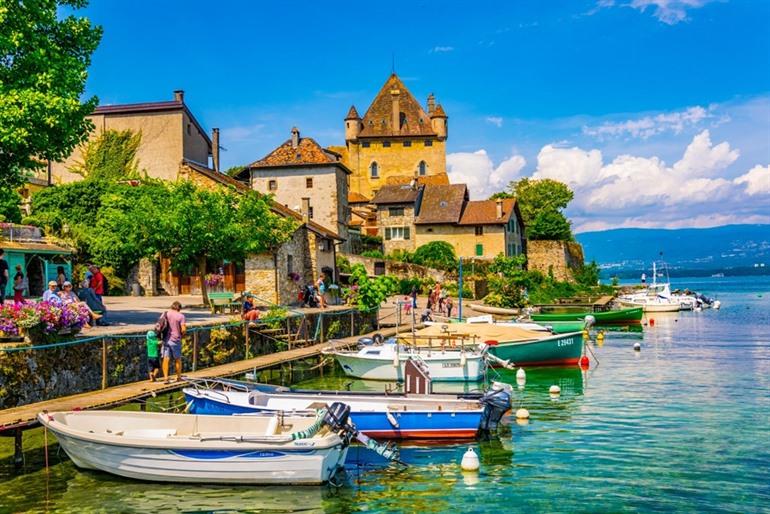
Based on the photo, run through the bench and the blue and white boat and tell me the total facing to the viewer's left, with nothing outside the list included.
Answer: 1

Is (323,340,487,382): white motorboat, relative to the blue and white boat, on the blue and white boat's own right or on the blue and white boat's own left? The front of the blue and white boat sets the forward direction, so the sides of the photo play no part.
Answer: on the blue and white boat's own right

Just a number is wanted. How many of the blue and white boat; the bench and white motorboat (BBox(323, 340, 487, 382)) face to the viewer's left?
2

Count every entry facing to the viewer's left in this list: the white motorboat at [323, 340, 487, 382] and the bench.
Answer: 1

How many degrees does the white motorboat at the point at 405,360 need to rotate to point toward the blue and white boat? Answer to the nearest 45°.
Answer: approximately 90° to its left

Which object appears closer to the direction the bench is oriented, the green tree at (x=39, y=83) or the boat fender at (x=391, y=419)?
the boat fender

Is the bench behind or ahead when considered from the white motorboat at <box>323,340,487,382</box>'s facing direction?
ahead

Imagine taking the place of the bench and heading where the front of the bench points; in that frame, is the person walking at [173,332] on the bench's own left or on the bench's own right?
on the bench's own right

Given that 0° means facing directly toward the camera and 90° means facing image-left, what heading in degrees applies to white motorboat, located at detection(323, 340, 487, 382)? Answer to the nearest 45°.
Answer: approximately 90°

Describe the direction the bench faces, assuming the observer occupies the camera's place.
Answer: facing the viewer and to the right of the viewer

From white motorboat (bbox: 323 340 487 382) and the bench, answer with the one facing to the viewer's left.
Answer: the white motorboat

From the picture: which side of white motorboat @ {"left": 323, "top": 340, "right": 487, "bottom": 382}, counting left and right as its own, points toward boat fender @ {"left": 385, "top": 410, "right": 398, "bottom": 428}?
left

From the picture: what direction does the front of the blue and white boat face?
to the viewer's left
